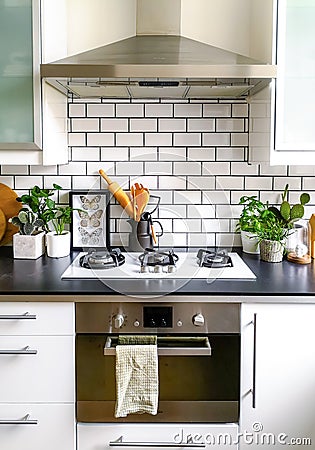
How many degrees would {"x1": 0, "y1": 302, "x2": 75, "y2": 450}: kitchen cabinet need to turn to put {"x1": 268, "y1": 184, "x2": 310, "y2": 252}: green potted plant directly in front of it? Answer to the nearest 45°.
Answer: approximately 90° to its left

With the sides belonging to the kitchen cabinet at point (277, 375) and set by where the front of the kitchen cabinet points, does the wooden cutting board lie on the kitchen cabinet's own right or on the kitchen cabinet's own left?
on the kitchen cabinet's own right

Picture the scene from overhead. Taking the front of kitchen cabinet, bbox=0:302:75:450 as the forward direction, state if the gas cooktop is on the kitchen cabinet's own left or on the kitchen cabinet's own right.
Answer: on the kitchen cabinet's own left

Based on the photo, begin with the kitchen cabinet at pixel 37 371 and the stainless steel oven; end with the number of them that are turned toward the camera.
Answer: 2

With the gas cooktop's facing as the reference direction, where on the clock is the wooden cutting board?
The wooden cutting board is roughly at 4 o'clock from the gas cooktop.
